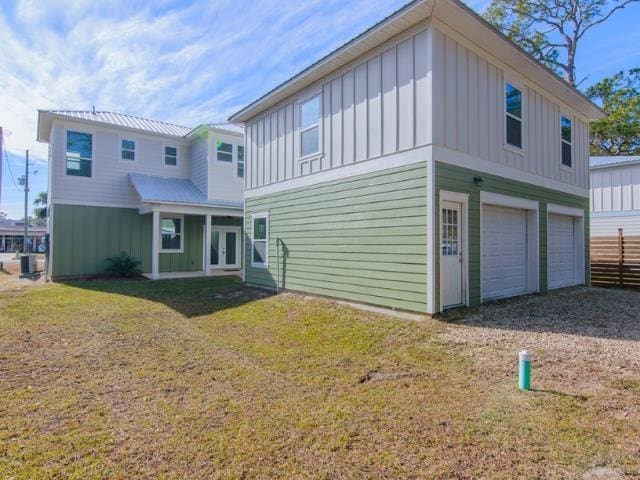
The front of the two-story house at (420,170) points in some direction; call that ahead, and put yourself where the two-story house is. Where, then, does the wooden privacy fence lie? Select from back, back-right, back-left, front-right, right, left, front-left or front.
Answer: left

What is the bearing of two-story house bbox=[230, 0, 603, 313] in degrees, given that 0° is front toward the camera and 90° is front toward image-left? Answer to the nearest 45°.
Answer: approximately 315°

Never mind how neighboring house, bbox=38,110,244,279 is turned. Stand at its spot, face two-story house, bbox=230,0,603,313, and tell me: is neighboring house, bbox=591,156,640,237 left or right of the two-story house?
left

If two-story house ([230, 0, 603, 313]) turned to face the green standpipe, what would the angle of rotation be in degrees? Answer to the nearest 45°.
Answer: approximately 45° to its right

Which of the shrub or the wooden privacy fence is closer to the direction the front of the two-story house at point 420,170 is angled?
the wooden privacy fence

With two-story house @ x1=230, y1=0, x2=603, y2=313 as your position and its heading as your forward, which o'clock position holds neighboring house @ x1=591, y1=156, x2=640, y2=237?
The neighboring house is roughly at 9 o'clock from the two-story house.

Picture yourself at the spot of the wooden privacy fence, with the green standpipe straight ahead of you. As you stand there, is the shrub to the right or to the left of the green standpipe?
right

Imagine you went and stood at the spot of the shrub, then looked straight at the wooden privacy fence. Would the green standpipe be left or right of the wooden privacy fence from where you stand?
right

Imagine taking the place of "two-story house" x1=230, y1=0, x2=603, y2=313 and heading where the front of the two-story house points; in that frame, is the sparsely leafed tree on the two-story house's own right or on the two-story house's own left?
on the two-story house's own left

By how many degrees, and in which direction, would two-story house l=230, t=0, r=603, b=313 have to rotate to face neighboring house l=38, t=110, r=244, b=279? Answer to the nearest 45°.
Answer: approximately 180°
